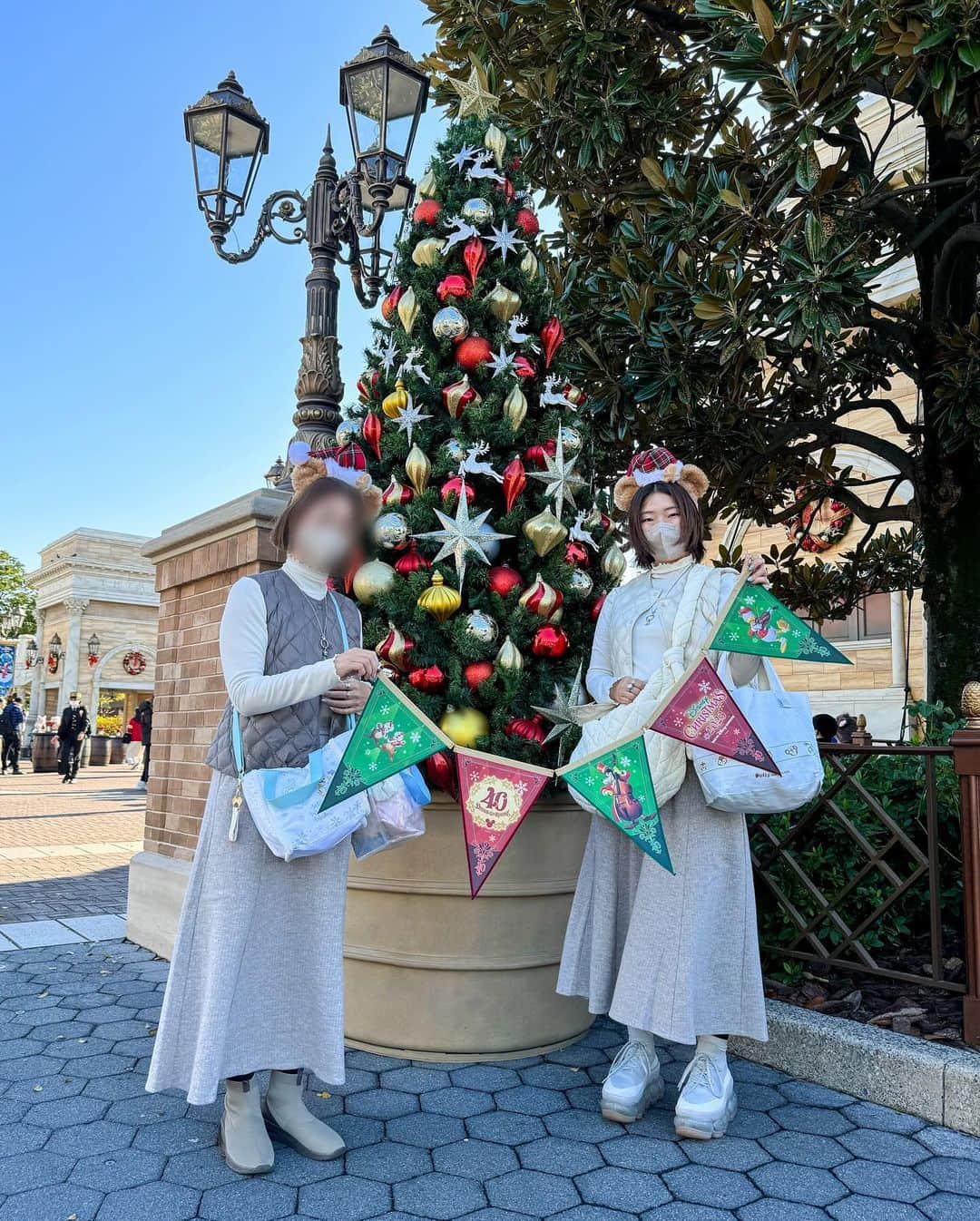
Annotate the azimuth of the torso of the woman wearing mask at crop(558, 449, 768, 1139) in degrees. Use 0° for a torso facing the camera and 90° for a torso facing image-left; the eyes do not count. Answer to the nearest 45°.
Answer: approximately 0°

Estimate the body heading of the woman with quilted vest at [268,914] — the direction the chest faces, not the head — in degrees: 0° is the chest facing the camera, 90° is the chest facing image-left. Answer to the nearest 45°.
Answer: approximately 315°

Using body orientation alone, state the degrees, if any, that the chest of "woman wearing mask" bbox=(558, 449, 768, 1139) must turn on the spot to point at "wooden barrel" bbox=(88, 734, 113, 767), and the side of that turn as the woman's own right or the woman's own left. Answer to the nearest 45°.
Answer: approximately 135° to the woman's own right

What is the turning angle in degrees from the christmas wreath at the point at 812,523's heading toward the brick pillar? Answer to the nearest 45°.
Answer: approximately 45° to its right

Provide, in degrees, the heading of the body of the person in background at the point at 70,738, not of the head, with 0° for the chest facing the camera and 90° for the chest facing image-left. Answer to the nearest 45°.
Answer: approximately 0°
